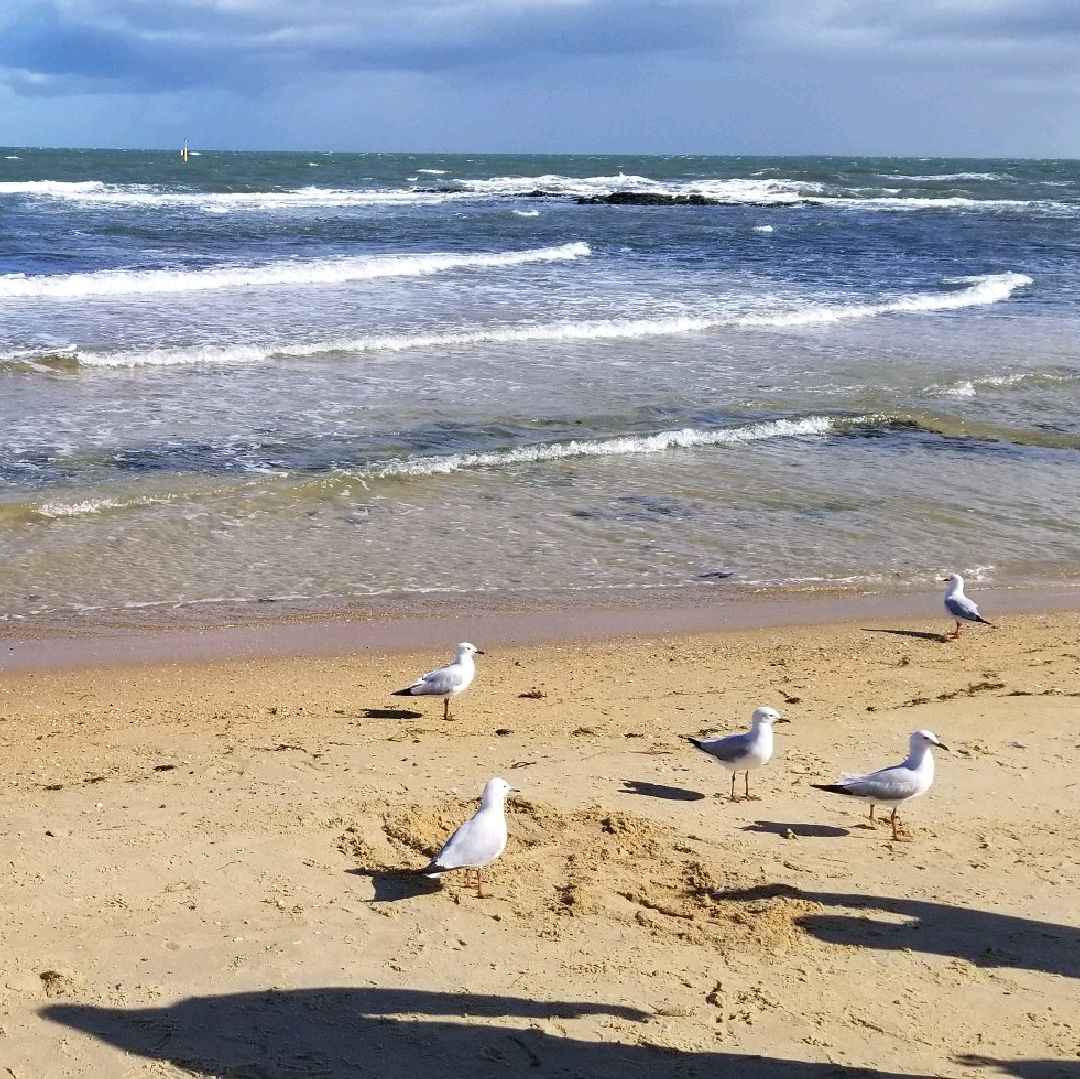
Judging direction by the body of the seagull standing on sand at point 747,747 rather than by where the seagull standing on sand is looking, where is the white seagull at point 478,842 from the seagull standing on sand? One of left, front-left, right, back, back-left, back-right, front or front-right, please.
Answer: back-right

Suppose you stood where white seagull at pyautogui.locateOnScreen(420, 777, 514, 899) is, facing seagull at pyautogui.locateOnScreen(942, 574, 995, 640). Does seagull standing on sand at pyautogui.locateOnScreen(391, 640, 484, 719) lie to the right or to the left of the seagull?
left

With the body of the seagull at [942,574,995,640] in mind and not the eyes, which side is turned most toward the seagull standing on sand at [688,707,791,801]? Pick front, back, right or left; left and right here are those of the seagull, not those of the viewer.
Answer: left

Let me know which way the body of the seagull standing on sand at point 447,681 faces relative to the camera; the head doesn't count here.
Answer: to the viewer's right

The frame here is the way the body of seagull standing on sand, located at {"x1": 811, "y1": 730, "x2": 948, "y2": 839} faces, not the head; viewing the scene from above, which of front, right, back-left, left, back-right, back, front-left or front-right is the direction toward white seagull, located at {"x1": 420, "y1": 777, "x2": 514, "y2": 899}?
back-right

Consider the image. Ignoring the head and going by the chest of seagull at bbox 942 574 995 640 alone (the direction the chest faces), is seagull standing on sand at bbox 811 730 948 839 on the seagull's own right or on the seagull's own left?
on the seagull's own left

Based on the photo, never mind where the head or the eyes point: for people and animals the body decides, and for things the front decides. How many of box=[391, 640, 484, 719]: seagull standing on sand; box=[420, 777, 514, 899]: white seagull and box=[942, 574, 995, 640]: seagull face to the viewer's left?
1

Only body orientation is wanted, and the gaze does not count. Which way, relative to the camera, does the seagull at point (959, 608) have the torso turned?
to the viewer's left

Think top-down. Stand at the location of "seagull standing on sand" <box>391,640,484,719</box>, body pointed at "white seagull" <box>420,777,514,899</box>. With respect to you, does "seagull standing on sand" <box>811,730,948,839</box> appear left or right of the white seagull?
left

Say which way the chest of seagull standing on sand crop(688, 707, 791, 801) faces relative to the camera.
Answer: to the viewer's right

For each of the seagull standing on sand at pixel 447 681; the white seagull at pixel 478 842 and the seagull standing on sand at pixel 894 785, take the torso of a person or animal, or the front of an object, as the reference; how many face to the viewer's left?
0

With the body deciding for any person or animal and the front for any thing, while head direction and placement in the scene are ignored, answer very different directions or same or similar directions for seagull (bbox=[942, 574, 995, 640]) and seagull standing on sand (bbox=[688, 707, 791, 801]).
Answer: very different directions

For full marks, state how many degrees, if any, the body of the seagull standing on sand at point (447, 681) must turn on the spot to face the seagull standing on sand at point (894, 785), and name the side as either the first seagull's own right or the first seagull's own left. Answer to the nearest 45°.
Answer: approximately 45° to the first seagull's own right
